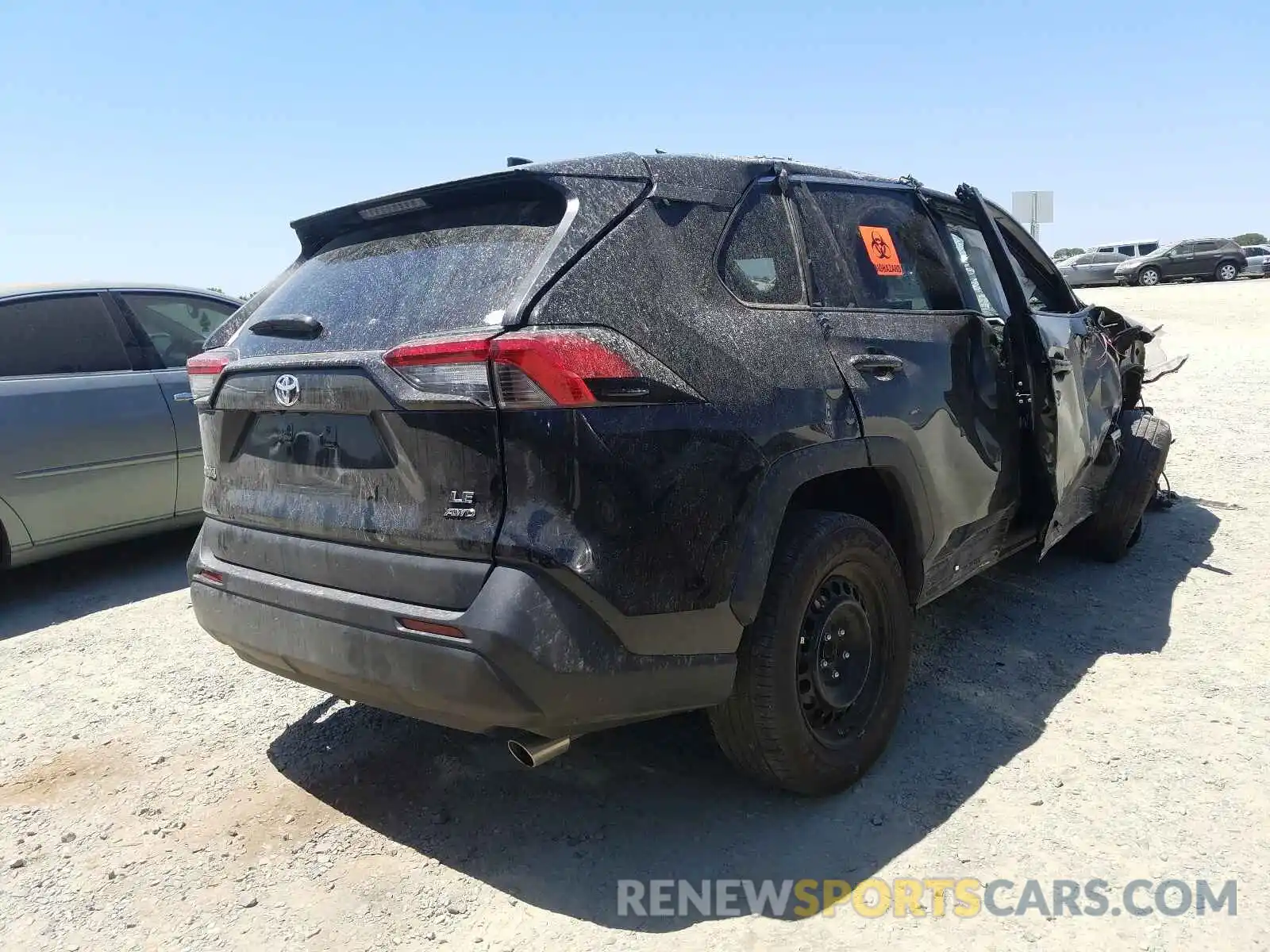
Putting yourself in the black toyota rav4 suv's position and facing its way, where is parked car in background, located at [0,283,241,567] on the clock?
The parked car in background is roughly at 9 o'clock from the black toyota rav4 suv.

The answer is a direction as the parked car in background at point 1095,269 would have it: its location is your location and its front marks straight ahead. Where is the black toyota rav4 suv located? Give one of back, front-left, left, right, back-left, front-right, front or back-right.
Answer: front-left

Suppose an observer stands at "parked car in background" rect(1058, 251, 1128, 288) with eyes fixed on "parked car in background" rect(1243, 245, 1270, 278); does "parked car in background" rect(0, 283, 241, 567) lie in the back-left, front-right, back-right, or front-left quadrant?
back-right

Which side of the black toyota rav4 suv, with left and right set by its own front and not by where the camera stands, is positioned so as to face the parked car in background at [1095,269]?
front

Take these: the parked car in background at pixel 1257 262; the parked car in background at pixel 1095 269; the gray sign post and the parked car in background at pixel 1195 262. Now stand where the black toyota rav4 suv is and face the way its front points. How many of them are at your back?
0

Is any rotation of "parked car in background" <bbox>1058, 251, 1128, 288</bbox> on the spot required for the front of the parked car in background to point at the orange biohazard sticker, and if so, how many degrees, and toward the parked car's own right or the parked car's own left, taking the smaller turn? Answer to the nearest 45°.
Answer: approximately 45° to the parked car's own left

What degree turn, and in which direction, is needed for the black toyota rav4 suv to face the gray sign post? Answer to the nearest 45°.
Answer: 0° — it already faces it

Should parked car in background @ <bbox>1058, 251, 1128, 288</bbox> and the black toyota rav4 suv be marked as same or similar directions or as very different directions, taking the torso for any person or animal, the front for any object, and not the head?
very different directions

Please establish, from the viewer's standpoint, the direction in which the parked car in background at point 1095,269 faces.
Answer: facing the viewer and to the left of the viewer

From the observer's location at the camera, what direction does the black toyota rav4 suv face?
facing away from the viewer and to the right of the viewer

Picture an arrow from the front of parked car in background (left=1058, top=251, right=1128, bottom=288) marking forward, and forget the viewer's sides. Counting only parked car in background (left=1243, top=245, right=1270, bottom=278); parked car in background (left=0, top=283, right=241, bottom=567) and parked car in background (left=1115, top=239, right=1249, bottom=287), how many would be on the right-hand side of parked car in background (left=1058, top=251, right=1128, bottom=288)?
0
